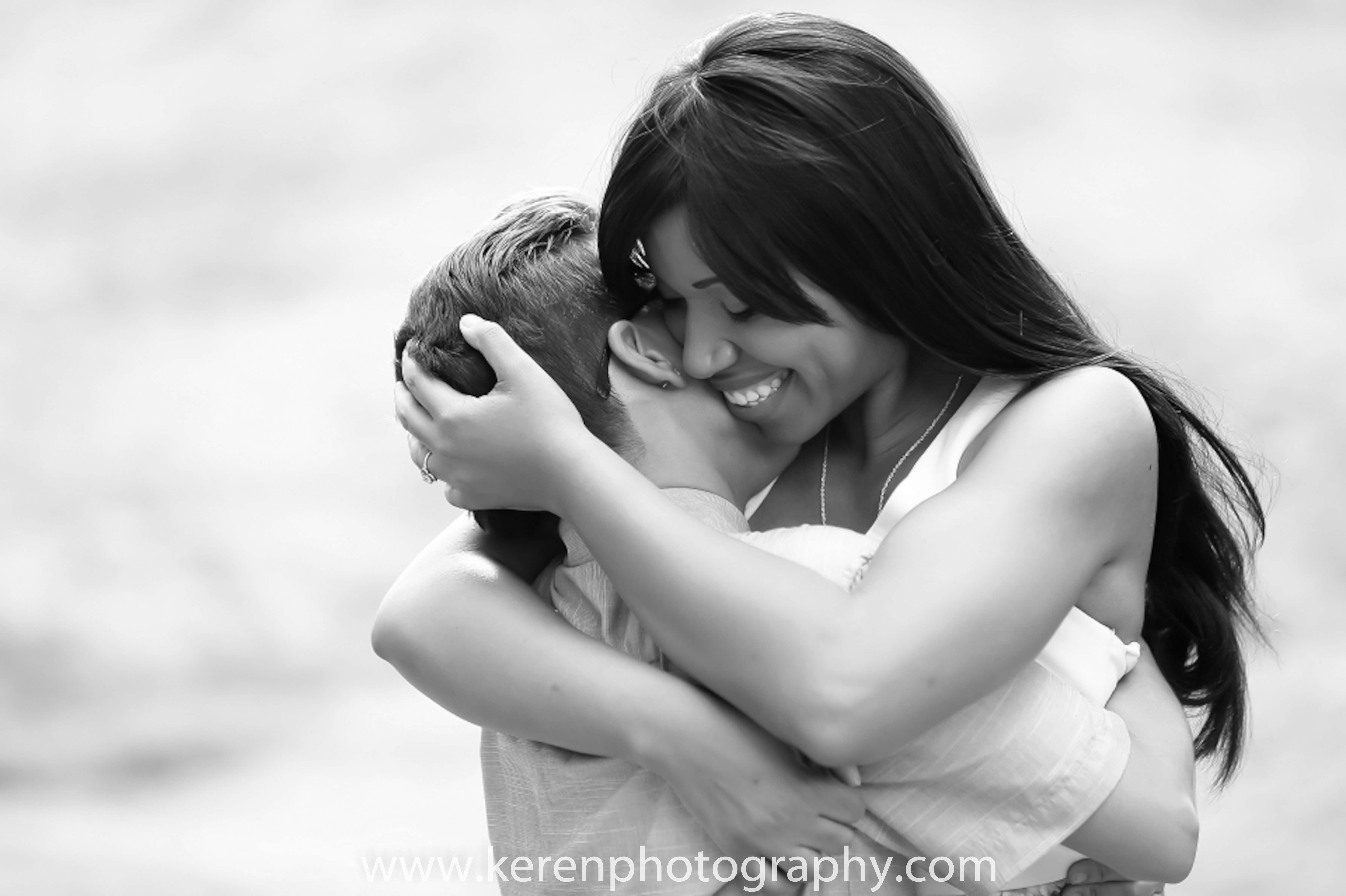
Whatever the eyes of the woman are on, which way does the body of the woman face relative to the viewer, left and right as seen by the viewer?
facing the viewer and to the left of the viewer

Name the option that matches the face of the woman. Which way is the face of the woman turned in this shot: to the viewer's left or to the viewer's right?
to the viewer's left
